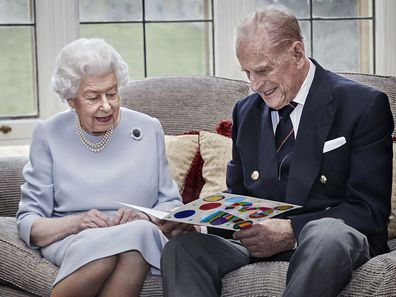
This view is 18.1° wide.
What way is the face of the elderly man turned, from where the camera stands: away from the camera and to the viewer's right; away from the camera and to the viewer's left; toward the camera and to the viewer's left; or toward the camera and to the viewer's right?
toward the camera and to the viewer's left

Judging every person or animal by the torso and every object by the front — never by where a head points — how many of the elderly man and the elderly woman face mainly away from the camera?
0

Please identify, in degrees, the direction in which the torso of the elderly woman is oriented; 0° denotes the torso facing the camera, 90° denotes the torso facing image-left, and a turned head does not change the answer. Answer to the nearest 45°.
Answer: approximately 0°

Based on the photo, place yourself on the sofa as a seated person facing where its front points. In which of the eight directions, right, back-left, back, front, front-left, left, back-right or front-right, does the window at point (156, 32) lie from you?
back

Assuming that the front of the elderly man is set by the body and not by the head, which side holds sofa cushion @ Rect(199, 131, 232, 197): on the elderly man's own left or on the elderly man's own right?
on the elderly man's own right

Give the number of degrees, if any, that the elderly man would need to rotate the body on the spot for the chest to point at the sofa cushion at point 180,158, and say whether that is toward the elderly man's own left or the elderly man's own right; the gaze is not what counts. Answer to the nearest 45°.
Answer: approximately 90° to the elderly man's own right
